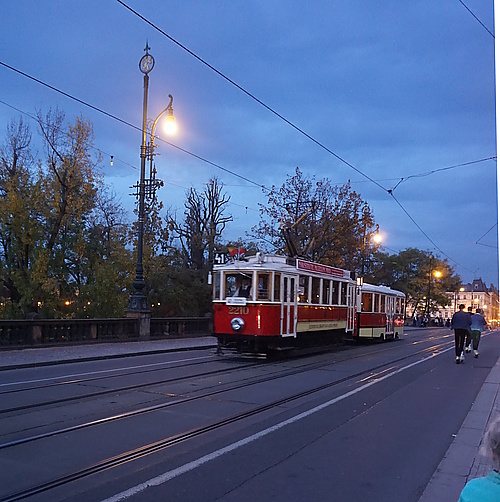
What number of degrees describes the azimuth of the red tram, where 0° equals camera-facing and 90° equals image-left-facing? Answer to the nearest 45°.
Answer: approximately 45°

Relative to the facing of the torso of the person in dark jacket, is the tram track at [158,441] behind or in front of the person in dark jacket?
behind

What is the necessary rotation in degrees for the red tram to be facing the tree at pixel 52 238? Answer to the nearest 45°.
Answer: approximately 90° to its right

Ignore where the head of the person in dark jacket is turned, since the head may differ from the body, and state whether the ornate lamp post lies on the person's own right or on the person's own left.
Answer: on the person's own left

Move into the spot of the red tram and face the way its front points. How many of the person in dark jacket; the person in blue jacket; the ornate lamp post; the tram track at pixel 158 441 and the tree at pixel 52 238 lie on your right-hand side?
2

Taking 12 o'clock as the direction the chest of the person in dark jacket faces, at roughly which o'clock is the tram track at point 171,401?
The tram track is roughly at 7 o'clock from the person in dark jacket.

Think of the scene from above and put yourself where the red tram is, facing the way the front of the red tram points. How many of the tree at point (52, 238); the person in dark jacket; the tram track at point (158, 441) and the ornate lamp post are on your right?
2

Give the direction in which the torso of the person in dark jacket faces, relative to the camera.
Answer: away from the camera
